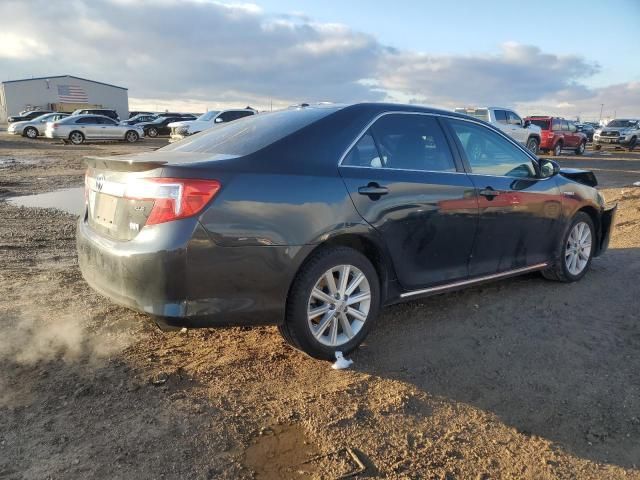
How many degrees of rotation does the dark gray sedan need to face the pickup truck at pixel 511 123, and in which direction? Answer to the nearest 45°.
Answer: approximately 45° to its left

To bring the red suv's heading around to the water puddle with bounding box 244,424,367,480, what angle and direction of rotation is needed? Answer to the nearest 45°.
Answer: approximately 135° to its right

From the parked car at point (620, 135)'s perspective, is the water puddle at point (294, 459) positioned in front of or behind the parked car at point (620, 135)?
in front

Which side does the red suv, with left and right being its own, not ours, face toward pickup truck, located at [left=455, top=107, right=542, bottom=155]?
back

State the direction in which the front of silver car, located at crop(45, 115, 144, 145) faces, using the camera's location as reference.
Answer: facing away from the viewer and to the right of the viewer

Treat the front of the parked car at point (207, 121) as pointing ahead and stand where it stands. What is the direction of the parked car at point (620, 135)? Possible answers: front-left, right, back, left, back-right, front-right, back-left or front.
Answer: back-left

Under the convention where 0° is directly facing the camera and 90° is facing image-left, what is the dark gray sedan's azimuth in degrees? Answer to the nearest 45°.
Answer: approximately 225°

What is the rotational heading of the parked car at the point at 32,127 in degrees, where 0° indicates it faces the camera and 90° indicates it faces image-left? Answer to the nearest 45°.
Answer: approximately 45°

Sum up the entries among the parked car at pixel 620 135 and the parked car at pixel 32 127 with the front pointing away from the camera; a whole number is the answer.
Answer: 0

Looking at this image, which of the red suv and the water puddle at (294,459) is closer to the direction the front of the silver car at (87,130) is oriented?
the red suv
